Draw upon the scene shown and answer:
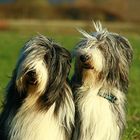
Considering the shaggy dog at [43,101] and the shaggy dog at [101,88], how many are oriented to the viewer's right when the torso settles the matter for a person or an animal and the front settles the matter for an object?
0

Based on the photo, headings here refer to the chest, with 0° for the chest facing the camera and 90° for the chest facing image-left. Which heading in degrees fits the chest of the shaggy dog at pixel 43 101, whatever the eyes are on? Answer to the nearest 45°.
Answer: approximately 45°

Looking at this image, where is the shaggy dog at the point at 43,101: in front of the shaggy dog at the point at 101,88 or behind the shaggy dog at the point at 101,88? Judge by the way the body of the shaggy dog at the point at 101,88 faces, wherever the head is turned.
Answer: in front

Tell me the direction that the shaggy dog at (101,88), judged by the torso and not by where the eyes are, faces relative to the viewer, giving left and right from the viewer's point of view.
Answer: facing the viewer and to the left of the viewer
